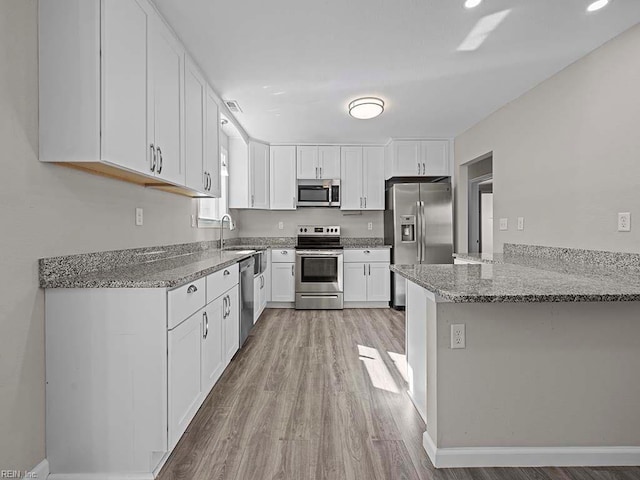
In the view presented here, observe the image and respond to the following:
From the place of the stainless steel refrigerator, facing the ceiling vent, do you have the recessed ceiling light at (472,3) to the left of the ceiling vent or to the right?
left

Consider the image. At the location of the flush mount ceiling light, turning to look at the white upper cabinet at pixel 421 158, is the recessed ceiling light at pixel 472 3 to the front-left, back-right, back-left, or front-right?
back-right

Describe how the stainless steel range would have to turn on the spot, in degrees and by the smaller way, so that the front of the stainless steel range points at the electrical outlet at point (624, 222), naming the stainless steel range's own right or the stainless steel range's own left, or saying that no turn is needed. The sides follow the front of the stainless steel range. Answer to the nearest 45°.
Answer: approximately 45° to the stainless steel range's own left

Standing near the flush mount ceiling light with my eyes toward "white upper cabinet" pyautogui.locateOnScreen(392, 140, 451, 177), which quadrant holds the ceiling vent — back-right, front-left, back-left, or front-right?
back-left

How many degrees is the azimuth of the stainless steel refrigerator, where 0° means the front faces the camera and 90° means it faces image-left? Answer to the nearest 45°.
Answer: approximately 0°

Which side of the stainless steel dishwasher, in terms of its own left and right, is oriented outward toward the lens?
right

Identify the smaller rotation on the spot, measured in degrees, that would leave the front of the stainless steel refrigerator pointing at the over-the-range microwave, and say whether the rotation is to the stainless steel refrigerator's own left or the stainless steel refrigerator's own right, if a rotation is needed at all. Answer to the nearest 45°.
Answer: approximately 90° to the stainless steel refrigerator's own right
